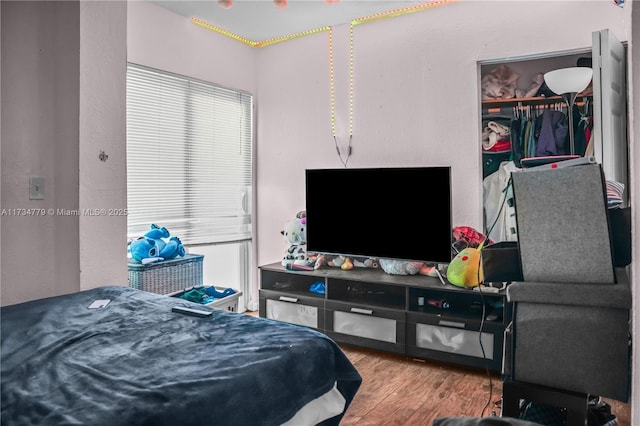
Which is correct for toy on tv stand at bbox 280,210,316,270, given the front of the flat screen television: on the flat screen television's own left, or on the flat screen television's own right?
on the flat screen television's own right

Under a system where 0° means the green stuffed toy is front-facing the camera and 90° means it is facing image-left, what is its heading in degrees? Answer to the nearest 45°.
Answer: approximately 45°

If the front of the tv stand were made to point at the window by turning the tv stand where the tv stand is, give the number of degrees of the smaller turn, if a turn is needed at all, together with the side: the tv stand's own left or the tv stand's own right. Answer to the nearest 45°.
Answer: approximately 45° to the tv stand's own right

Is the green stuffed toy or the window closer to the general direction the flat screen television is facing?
the window

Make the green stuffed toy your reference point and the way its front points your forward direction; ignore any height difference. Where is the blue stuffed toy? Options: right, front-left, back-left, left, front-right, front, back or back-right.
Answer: front-right

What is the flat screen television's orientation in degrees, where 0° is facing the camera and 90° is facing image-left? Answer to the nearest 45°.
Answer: approximately 45°

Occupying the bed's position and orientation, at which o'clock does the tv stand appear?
The tv stand is roughly at 12 o'clock from the bed.

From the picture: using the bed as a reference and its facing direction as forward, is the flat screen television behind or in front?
in front

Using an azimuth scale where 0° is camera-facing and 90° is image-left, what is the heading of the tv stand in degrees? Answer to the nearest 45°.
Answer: approximately 45°
